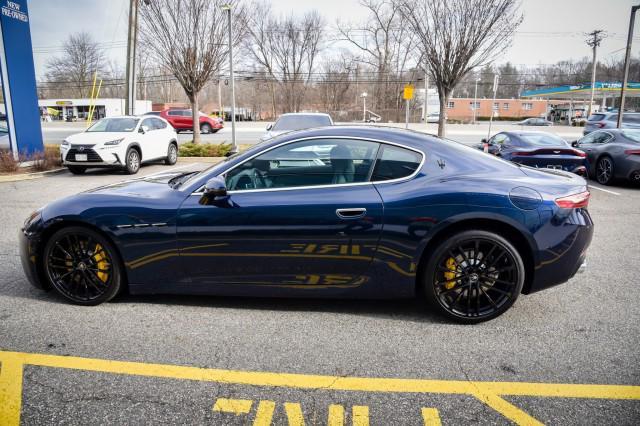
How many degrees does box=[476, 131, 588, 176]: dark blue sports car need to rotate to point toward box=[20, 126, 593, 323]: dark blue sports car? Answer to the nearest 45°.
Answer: approximately 135° to its left

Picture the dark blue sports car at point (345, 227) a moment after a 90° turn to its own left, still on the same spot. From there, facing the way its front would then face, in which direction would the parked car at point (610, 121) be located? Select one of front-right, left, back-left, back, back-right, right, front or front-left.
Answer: back-left

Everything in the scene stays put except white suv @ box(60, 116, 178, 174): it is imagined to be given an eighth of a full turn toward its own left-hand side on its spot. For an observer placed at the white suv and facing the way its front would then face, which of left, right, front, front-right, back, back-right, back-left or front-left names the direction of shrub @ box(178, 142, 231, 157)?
back-left

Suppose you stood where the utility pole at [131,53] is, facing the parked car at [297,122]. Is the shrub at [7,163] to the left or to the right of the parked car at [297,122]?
right

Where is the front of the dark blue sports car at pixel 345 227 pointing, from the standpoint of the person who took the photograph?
facing to the left of the viewer

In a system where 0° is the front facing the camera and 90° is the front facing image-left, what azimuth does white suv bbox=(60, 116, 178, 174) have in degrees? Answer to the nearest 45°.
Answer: approximately 45°

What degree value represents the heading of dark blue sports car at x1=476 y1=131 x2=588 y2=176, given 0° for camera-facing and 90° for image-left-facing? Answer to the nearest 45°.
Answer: approximately 135°

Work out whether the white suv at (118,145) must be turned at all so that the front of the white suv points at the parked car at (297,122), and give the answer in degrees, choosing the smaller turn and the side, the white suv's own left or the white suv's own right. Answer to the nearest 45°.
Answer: approximately 135° to the white suv's own left

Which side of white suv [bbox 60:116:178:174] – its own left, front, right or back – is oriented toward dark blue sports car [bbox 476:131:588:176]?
left
